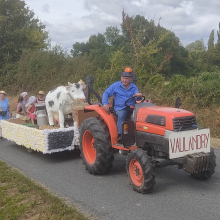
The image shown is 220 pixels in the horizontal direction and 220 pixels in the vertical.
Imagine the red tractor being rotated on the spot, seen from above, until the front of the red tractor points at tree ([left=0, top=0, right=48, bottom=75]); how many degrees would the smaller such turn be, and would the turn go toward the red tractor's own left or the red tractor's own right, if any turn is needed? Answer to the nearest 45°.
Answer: approximately 180°

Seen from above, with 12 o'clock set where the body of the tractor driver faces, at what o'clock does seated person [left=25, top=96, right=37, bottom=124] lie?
The seated person is roughly at 6 o'clock from the tractor driver.

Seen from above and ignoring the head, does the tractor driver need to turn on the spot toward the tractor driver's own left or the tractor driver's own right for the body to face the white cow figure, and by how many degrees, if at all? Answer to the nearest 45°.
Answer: approximately 180°

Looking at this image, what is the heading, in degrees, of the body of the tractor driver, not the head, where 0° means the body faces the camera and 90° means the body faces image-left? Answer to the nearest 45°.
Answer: approximately 315°

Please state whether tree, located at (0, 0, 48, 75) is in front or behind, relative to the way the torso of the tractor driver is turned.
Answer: behind

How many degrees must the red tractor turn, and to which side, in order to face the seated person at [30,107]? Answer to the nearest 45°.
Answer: approximately 180°

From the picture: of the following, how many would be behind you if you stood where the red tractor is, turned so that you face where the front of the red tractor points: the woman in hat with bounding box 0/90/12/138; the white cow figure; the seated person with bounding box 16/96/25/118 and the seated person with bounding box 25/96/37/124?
4

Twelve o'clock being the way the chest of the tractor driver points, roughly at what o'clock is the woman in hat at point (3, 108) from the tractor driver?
The woman in hat is roughly at 6 o'clock from the tractor driver.

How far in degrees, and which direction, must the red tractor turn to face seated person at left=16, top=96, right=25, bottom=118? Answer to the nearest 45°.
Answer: approximately 180°

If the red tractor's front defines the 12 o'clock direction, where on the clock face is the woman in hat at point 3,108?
The woman in hat is roughly at 6 o'clock from the red tractor.

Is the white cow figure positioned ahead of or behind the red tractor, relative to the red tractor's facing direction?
behind

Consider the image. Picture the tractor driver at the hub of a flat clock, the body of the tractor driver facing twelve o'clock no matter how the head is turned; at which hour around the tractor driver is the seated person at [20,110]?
The seated person is roughly at 6 o'clock from the tractor driver.
